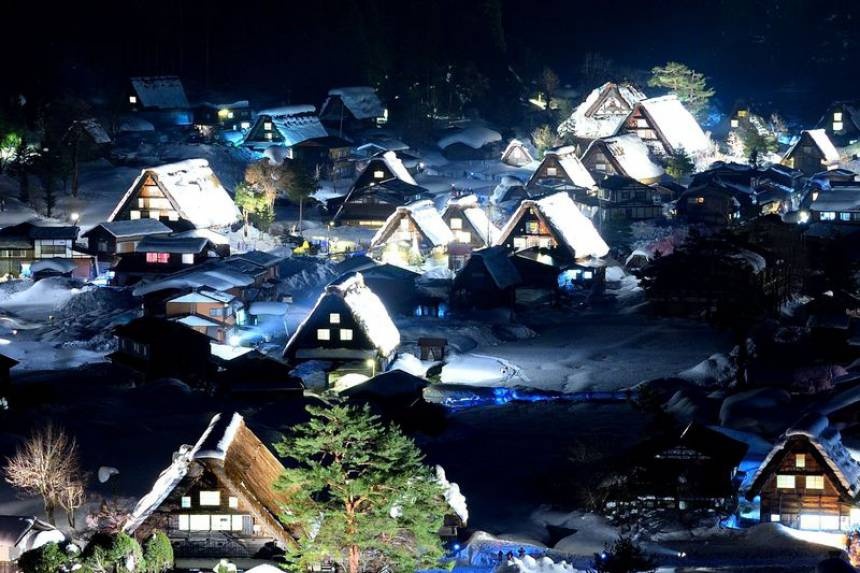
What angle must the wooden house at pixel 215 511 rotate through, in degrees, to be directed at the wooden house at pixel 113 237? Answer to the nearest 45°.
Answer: approximately 180°

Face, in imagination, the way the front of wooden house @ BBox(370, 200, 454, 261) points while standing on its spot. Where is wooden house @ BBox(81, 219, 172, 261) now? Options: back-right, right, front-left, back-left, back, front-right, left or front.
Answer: front-right

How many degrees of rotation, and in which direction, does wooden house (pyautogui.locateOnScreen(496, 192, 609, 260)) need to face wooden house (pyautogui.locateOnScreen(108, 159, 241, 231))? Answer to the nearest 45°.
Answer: approximately 45° to its right

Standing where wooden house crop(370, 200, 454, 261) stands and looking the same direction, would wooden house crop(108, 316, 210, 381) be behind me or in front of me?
in front

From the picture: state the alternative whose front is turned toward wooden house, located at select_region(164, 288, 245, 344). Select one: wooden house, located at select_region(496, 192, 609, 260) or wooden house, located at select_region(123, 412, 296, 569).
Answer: wooden house, located at select_region(496, 192, 609, 260)

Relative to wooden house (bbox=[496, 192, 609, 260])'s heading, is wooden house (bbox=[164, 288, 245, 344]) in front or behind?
in front

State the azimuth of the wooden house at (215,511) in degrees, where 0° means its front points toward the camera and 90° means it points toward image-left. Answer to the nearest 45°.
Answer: approximately 0°

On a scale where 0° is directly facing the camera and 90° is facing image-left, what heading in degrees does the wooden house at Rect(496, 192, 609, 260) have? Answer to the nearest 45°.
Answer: approximately 45°

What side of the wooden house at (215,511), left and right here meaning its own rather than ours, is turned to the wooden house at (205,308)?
back
